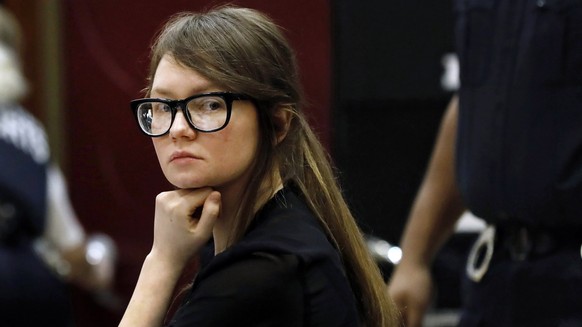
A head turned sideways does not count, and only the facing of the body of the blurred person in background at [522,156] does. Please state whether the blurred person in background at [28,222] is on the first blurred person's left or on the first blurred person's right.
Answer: on the first blurred person's right

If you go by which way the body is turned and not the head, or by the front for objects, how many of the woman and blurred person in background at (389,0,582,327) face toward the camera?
1

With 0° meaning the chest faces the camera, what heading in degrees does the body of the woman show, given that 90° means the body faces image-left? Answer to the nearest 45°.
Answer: approximately 90°

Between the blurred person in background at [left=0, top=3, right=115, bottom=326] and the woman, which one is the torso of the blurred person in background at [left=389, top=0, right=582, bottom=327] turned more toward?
the woman

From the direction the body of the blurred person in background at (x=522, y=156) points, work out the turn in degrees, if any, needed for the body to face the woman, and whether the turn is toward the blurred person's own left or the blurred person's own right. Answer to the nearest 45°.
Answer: approximately 45° to the blurred person's own right

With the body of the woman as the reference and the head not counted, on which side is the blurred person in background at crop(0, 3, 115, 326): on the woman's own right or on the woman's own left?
on the woman's own right
